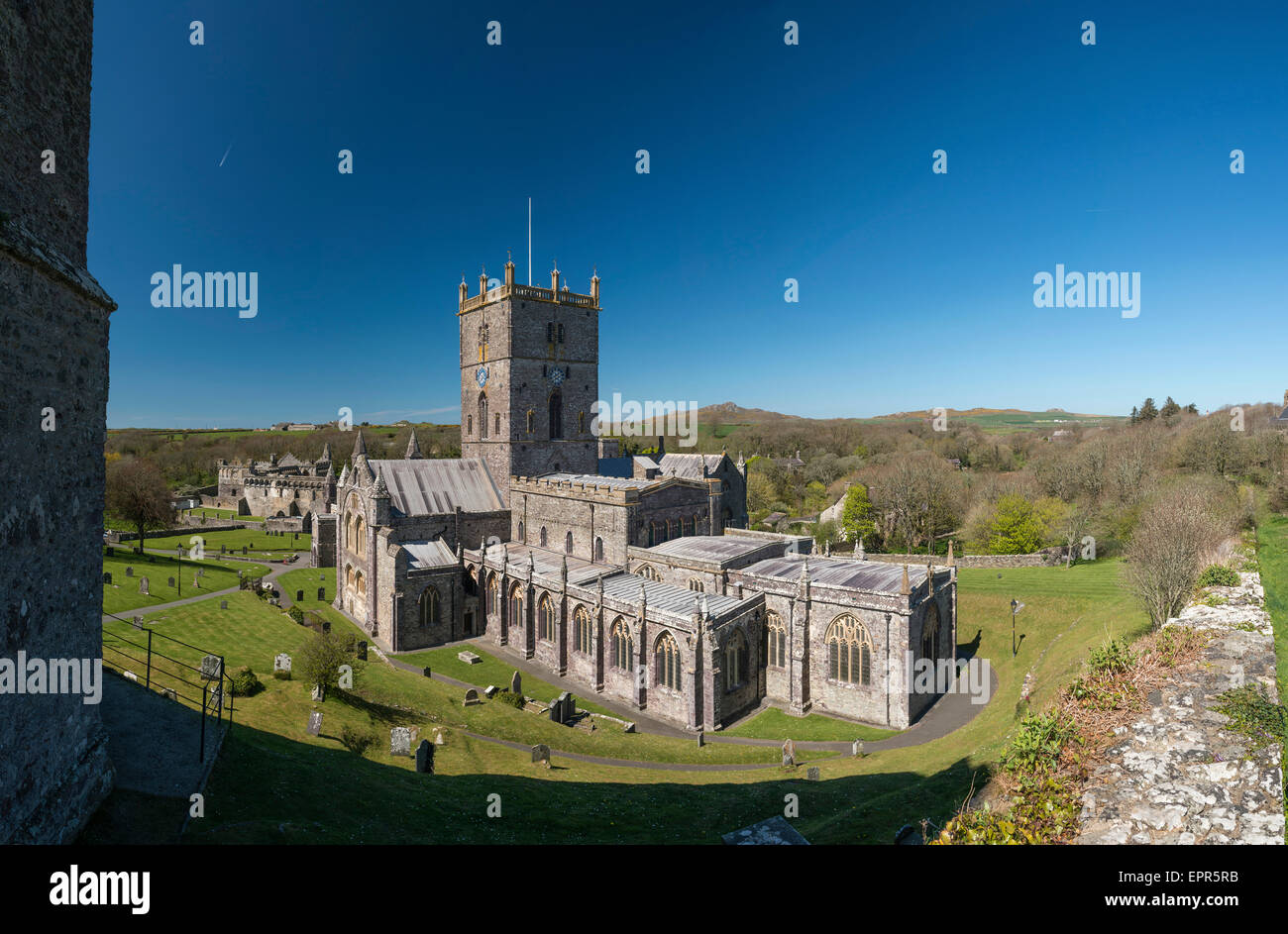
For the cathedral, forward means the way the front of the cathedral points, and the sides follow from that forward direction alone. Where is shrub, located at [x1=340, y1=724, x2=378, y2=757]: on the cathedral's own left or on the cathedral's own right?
on the cathedral's own left

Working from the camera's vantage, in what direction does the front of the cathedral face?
facing away from the viewer and to the left of the viewer

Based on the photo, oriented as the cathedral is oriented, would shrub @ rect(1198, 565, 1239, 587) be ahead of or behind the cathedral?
behind

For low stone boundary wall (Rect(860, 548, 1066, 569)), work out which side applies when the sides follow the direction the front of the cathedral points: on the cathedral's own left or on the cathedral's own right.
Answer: on the cathedral's own right
